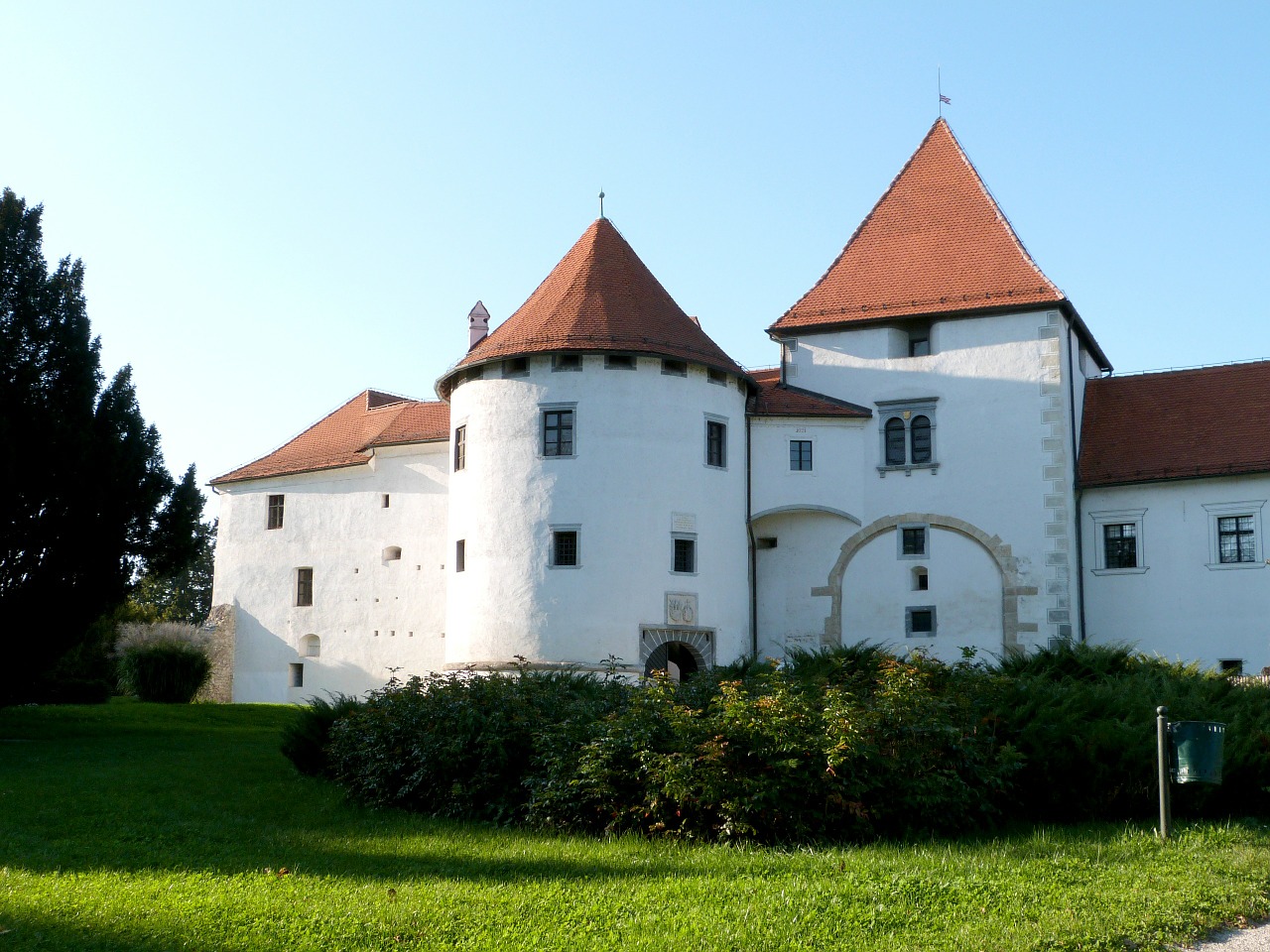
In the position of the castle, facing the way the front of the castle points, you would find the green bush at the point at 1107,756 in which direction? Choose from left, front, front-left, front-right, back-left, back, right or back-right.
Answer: front

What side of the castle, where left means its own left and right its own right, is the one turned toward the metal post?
front

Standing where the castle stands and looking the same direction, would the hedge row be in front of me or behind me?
in front

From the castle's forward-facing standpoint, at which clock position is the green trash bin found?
The green trash bin is roughly at 12 o'clock from the castle.

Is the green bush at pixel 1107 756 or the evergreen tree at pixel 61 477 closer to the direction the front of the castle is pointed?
the green bush

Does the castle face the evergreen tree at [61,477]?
no

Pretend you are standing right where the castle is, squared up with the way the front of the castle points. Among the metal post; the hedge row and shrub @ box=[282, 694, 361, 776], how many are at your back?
0

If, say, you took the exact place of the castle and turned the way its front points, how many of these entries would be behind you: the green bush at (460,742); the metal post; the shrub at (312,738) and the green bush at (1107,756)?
0

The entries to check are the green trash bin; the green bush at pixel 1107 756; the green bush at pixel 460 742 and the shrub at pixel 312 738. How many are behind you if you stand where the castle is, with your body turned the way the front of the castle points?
0

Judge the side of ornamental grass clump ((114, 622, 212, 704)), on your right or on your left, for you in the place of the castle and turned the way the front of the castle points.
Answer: on your right

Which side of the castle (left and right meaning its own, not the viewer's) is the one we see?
front

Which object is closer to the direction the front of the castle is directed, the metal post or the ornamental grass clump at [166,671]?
the metal post

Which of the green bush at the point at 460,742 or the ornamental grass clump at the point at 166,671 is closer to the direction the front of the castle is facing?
the green bush

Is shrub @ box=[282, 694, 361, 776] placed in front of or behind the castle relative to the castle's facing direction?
in front
